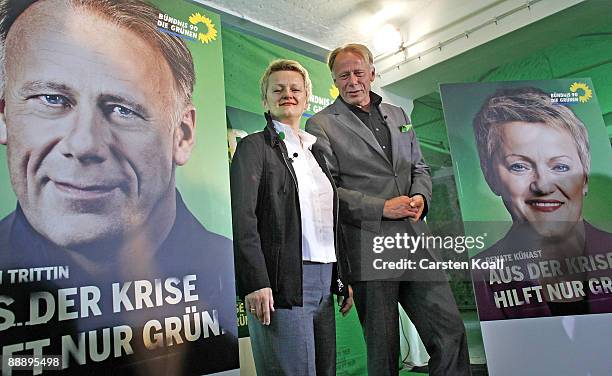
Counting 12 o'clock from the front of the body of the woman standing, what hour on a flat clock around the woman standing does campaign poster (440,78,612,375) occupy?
The campaign poster is roughly at 10 o'clock from the woman standing.

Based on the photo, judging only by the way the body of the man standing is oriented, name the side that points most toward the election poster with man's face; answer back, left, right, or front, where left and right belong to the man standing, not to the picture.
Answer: right

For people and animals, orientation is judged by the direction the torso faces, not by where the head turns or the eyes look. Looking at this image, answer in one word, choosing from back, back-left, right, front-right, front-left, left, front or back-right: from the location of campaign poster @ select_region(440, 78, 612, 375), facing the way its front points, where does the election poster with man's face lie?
front-right

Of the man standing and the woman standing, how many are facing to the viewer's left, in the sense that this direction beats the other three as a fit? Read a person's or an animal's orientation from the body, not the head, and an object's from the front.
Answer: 0

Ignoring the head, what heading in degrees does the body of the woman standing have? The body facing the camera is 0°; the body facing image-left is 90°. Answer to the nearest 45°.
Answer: approximately 315°

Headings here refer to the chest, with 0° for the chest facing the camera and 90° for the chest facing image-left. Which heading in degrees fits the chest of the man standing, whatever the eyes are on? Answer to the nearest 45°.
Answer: approximately 315°

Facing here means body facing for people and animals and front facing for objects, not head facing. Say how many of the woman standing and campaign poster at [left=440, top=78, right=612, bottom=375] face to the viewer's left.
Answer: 0

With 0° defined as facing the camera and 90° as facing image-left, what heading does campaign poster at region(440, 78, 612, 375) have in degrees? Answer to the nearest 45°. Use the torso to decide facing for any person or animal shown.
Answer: approximately 0°
